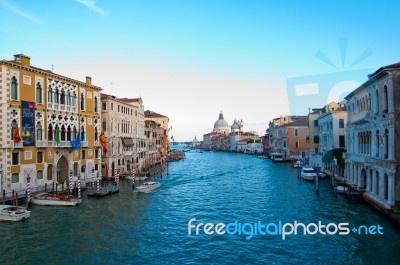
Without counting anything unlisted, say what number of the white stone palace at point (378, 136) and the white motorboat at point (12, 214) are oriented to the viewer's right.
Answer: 1

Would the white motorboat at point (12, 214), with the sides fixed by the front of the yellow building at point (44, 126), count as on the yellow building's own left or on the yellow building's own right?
on the yellow building's own right

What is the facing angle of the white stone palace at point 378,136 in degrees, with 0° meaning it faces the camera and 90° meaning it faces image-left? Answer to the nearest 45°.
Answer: approximately 45°
